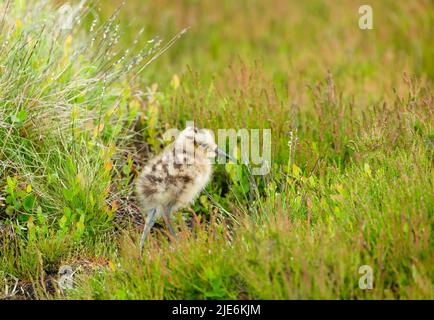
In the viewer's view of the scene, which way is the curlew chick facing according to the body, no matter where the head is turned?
to the viewer's right
